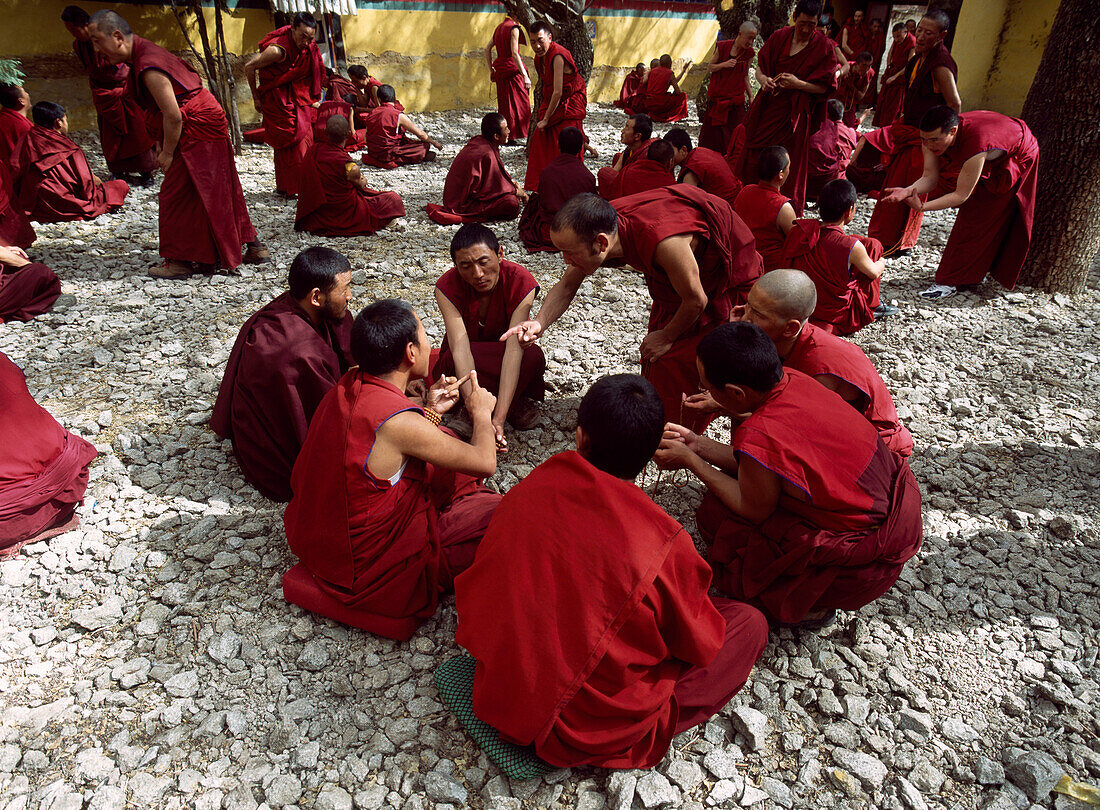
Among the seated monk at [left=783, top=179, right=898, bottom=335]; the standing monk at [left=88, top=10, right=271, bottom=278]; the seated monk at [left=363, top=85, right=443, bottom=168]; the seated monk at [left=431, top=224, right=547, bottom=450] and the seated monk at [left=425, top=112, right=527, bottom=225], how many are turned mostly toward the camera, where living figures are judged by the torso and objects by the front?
1

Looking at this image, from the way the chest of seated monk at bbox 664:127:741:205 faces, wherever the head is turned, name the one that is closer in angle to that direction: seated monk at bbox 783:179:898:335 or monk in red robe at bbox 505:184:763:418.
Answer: the monk in red robe

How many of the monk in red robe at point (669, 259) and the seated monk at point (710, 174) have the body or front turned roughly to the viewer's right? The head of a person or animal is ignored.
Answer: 0

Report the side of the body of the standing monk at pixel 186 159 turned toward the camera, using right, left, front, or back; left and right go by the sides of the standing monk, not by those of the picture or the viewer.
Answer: left

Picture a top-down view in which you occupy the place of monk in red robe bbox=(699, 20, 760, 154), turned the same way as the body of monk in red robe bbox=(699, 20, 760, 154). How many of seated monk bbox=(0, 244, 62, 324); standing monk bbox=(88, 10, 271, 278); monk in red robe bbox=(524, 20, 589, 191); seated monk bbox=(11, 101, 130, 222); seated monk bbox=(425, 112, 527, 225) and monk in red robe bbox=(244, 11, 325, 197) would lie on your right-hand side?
6

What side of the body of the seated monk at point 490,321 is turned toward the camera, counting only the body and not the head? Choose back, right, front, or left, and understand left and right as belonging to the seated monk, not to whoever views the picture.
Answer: front

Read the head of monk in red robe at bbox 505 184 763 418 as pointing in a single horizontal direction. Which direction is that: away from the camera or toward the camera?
toward the camera

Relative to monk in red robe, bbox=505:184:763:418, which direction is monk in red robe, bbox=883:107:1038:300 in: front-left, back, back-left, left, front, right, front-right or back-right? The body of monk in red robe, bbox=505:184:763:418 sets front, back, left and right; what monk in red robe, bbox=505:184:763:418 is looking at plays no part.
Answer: back-right

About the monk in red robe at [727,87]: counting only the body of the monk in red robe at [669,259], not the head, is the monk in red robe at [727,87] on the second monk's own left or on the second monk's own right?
on the second monk's own right

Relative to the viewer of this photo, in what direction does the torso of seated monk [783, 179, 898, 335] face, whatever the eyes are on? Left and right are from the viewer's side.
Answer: facing away from the viewer and to the right of the viewer

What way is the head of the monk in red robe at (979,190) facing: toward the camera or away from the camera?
toward the camera

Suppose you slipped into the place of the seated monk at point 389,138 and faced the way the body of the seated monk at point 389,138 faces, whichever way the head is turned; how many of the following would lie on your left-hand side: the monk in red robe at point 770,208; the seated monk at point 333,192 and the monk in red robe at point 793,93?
0

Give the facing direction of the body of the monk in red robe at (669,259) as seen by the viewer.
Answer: to the viewer's left
